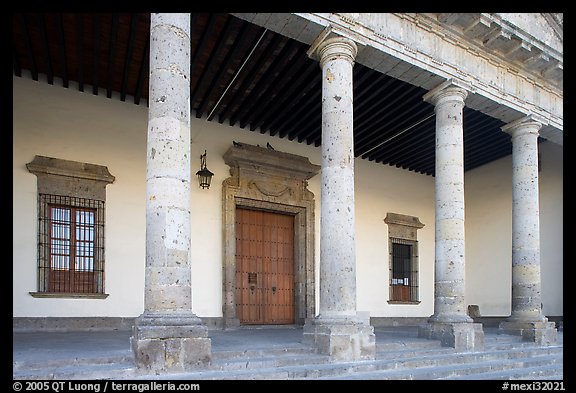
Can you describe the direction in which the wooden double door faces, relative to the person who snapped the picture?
facing the viewer and to the right of the viewer

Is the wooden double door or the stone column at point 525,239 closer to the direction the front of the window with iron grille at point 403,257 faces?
the stone column

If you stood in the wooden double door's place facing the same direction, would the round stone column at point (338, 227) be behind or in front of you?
in front

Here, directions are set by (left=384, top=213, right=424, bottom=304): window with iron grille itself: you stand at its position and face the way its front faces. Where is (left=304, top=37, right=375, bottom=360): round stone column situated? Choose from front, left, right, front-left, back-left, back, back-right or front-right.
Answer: front-right

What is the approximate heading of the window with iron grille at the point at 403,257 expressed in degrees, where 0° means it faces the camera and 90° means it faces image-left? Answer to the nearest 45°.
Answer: approximately 315°

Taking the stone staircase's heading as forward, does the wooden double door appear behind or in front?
behind

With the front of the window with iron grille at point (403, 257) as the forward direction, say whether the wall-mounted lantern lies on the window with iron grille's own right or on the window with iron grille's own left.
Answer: on the window with iron grille's own right

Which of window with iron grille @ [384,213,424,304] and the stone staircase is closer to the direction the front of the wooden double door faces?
the stone staircase

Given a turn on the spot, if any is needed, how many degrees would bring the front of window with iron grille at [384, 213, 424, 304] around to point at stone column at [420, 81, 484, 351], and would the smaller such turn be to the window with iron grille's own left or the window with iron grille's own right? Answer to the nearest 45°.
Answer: approximately 45° to the window with iron grille's own right

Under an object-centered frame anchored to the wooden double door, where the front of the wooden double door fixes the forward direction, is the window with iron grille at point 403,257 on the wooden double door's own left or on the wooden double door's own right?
on the wooden double door's own left

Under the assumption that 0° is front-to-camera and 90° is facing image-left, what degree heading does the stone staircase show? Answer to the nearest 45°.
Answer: approximately 315°
